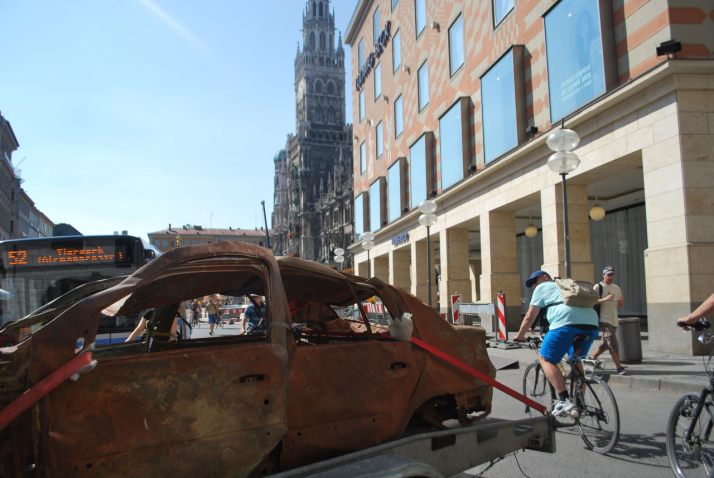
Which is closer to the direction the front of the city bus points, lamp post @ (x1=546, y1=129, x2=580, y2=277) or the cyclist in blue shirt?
the cyclist in blue shirt

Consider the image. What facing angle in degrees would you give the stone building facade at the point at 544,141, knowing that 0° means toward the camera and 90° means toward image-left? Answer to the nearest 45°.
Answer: approximately 45°

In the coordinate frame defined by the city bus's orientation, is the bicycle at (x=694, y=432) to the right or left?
on its left

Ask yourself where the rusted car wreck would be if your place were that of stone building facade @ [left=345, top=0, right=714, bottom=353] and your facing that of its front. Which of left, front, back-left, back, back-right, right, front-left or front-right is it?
front-left

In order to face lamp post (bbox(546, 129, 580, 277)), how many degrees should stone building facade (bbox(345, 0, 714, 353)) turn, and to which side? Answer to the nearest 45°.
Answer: approximately 45° to its left
